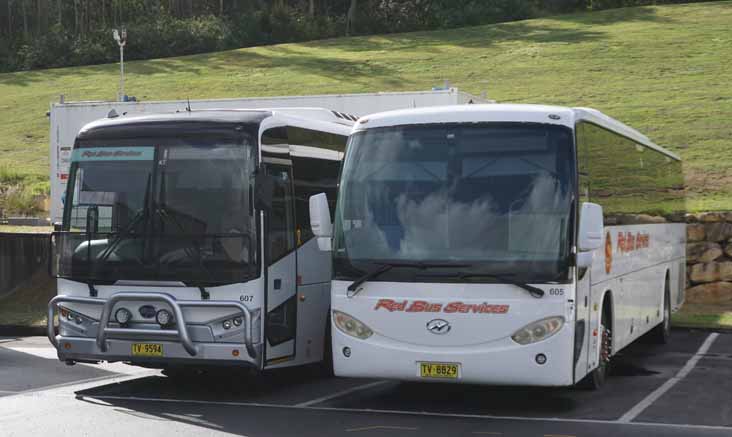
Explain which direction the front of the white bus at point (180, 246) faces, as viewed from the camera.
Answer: facing the viewer and to the left of the viewer

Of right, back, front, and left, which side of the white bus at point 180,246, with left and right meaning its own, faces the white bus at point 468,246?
left
